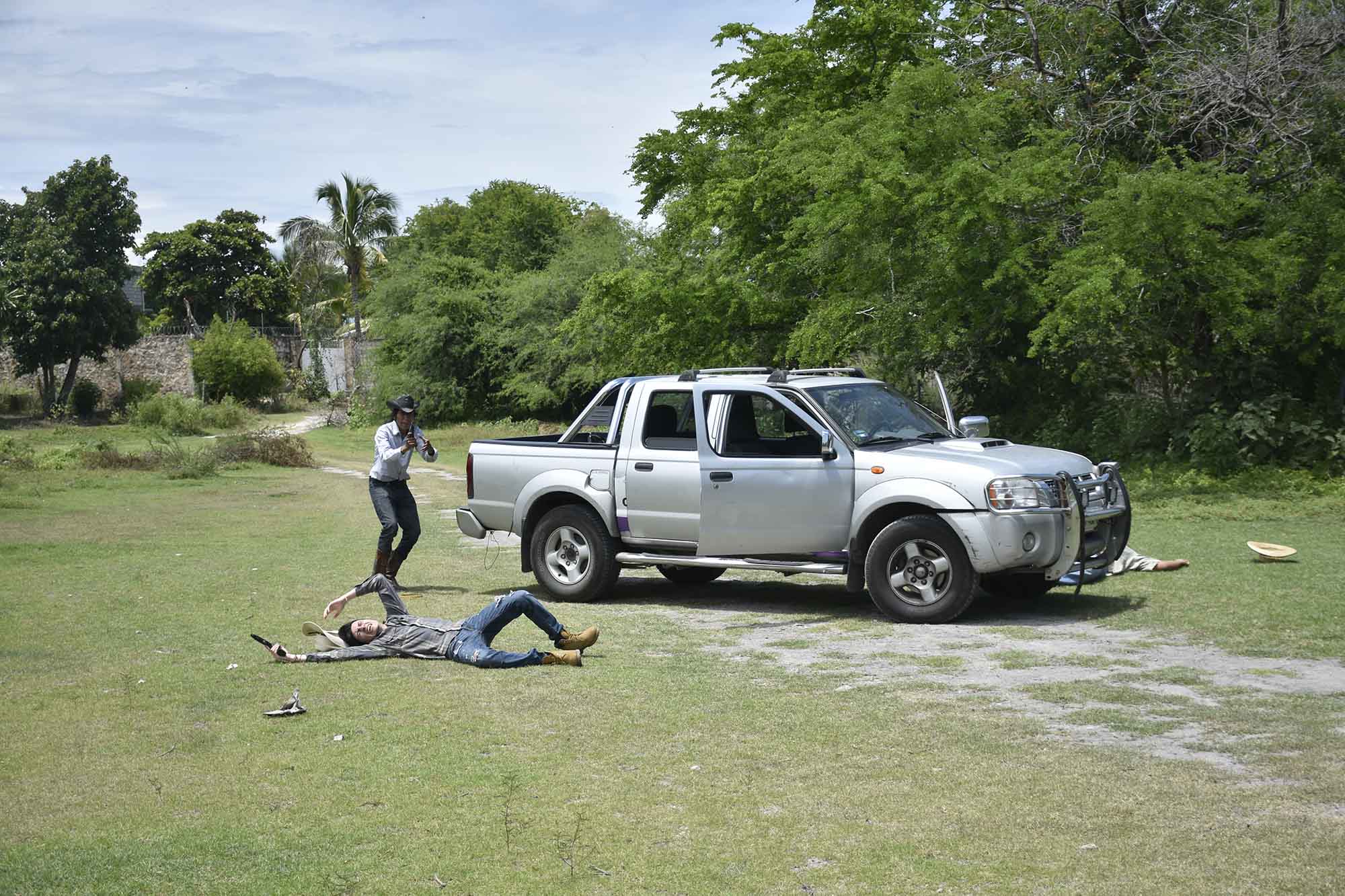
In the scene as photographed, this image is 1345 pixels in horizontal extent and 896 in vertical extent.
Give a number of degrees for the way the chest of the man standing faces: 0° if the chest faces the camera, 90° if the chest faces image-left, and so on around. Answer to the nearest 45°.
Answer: approximately 315°

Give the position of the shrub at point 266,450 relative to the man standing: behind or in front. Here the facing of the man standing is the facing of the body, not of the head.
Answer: behind

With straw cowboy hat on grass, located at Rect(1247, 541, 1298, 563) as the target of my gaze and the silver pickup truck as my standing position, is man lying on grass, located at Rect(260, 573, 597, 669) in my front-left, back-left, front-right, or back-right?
back-right

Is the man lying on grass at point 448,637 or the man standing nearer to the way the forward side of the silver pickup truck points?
the man lying on grass

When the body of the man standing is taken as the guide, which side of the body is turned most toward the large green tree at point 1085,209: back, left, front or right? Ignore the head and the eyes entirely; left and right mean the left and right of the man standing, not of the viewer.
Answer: left

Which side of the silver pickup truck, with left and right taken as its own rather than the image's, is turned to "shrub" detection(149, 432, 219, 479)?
back

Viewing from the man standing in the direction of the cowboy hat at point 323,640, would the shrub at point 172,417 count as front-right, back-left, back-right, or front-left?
back-right

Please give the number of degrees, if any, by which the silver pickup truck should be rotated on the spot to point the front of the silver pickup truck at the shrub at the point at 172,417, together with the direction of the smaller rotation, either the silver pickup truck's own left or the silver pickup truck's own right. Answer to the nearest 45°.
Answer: approximately 180°
